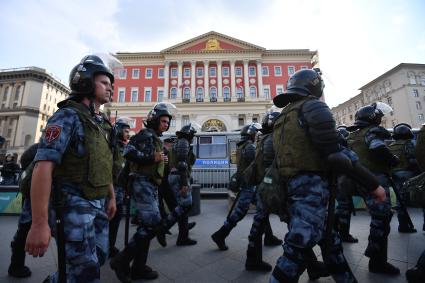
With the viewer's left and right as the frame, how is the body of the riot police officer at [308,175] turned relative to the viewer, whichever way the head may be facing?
facing away from the viewer and to the right of the viewer

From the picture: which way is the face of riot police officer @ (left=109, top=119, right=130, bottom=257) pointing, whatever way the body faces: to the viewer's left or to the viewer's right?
to the viewer's right

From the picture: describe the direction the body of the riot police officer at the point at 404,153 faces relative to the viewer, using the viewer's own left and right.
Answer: facing to the right of the viewer

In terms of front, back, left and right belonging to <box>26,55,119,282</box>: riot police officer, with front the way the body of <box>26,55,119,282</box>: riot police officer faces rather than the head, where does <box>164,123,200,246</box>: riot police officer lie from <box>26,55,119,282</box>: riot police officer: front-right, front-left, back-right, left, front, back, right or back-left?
left

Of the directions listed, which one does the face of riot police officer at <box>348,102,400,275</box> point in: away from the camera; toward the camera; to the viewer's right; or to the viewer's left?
to the viewer's right

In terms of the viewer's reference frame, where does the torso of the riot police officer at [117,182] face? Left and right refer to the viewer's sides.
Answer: facing to the right of the viewer

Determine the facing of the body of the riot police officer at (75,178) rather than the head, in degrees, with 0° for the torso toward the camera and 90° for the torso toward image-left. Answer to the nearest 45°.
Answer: approximately 315°

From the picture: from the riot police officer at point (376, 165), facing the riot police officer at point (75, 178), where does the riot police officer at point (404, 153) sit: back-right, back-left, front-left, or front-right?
back-right

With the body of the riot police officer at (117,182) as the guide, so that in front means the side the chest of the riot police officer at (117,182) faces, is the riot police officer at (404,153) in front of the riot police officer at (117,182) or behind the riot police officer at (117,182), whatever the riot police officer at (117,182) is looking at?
in front
